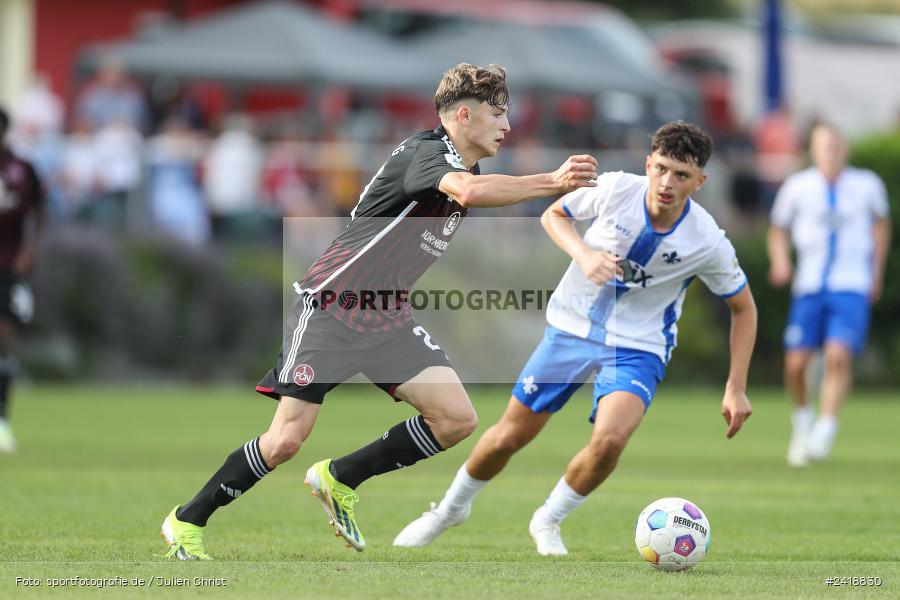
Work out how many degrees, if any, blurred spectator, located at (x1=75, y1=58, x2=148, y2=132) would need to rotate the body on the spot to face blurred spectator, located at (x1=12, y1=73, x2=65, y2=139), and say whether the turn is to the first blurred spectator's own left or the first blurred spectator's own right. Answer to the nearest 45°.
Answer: approximately 135° to the first blurred spectator's own right

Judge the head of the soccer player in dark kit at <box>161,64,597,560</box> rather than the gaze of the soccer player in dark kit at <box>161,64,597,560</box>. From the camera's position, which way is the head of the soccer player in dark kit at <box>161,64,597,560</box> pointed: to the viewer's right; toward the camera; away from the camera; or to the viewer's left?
to the viewer's right

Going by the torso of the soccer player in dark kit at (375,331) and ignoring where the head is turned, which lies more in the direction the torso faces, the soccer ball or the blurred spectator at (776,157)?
the soccer ball

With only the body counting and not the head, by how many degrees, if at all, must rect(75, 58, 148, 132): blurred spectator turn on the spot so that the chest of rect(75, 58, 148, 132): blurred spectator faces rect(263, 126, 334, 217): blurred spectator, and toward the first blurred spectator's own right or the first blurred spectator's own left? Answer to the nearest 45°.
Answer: approximately 90° to the first blurred spectator's own left

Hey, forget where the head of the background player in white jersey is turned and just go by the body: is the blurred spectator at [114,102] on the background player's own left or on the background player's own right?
on the background player's own right

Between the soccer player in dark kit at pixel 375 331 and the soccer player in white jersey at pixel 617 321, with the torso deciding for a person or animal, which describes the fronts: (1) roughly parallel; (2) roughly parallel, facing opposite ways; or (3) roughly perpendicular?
roughly perpendicular

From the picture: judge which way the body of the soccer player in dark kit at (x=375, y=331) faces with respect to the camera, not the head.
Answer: to the viewer's right

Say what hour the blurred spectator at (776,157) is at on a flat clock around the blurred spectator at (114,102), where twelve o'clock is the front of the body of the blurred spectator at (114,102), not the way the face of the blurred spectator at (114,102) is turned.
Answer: the blurred spectator at (776,157) is roughly at 9 o'clock from the blurred spectator at (114,102).

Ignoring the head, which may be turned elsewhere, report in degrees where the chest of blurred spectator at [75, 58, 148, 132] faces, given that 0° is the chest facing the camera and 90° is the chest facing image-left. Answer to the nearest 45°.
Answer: approximately 0°

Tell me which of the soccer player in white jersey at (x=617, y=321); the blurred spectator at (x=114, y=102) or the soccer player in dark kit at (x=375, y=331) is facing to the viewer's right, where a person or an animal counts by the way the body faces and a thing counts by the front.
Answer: the soccer player in dark kit

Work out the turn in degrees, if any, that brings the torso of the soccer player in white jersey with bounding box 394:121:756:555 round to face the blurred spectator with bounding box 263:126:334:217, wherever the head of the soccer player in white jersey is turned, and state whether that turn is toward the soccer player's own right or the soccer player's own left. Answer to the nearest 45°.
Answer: approximately 180°

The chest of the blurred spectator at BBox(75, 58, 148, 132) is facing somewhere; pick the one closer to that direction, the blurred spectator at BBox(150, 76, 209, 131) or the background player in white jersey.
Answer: the background player in white jersey

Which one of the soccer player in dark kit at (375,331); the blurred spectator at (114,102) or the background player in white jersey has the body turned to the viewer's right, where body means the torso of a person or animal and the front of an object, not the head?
the soccer player in dark kit

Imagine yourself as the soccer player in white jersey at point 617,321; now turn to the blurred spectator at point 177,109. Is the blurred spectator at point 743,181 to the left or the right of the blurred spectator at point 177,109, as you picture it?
right

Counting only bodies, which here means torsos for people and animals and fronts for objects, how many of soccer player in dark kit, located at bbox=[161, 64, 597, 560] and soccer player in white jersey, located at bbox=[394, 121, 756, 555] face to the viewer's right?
1

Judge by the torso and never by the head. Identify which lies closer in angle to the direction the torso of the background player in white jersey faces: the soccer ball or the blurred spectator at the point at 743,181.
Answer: the soccer ball
